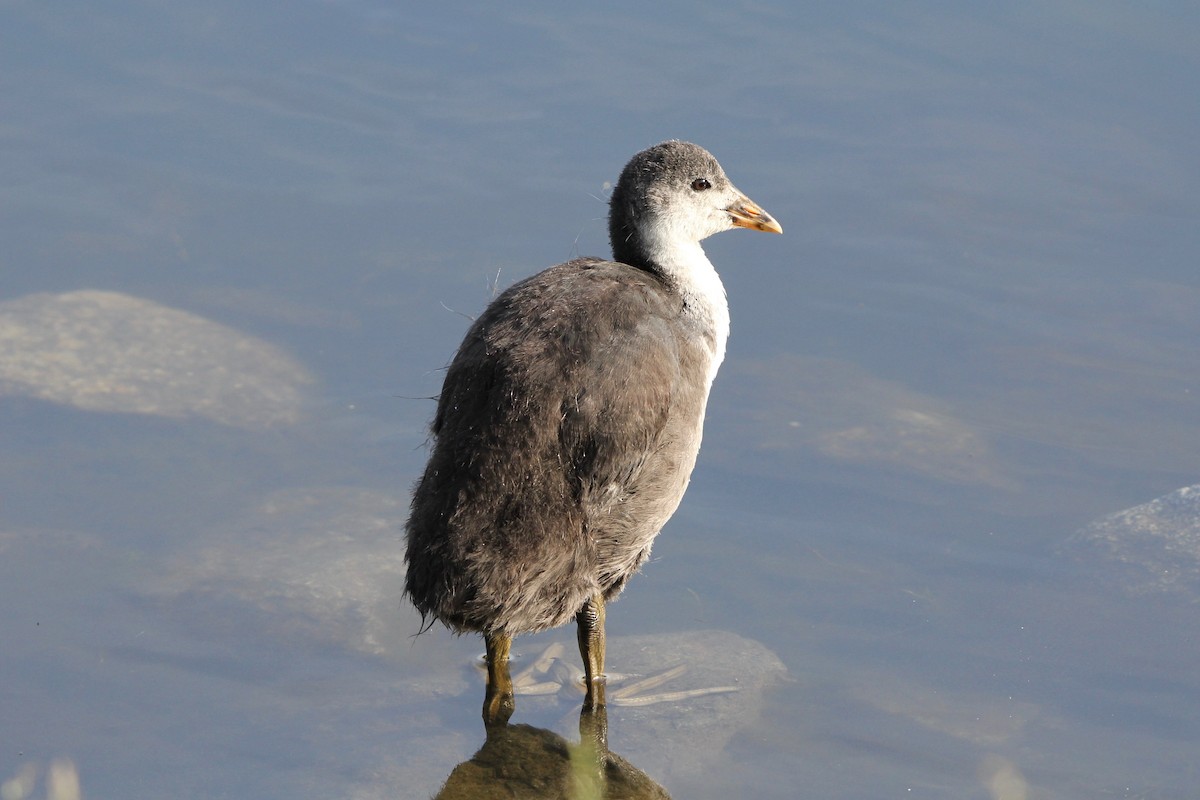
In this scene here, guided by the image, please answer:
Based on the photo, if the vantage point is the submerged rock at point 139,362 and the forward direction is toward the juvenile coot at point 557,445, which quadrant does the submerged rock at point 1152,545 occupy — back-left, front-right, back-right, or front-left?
front-left

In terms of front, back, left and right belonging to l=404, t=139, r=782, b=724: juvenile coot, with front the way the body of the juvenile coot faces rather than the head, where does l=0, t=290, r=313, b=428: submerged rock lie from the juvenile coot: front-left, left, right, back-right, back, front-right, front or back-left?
left

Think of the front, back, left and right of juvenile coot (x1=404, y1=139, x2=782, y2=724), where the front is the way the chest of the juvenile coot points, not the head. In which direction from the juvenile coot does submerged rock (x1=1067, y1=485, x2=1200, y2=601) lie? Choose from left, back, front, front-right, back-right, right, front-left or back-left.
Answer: front

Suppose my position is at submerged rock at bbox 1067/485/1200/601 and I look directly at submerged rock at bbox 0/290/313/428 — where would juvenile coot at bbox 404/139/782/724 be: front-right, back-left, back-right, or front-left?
front-left

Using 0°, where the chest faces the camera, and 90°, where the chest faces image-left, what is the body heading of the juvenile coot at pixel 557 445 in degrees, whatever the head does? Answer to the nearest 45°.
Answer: approximately 225°

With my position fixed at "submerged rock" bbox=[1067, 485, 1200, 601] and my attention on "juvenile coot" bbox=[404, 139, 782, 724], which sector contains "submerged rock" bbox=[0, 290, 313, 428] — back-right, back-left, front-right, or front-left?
front-right
